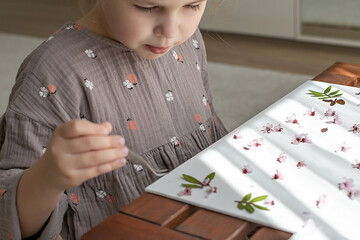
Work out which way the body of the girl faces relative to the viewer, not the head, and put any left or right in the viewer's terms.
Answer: facing the viewer and to the right of the viewer

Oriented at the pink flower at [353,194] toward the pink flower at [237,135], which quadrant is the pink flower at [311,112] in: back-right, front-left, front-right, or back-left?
front-right

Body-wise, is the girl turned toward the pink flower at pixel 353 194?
yes

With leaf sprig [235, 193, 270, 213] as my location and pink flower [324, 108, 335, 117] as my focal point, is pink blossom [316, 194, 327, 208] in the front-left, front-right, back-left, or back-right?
front-right

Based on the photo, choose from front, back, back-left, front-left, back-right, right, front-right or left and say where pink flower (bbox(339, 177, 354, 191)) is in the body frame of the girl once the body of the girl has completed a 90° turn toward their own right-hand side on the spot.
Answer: left

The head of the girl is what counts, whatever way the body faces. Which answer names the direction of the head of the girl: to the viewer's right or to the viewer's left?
to the viewer's right

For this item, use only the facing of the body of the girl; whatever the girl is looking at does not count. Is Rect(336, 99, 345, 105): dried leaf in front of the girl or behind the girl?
in front
